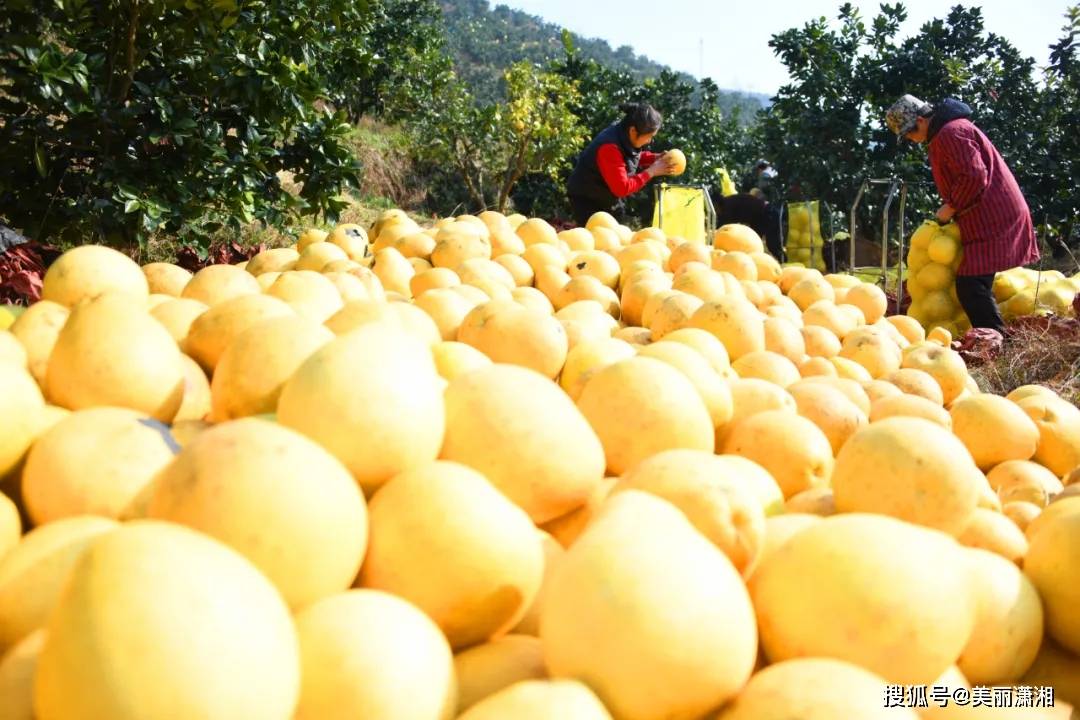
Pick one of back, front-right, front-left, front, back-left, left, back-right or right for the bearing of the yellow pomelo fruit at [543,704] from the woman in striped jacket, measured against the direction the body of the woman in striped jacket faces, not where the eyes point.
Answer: left

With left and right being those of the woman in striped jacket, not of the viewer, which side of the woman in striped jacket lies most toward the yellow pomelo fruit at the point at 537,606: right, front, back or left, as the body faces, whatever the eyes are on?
left

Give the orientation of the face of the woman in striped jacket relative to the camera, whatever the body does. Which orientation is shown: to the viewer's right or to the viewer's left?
to the viewer's left

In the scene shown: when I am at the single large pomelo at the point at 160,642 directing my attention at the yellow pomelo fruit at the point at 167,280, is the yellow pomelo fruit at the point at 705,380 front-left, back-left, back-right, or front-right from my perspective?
front-right

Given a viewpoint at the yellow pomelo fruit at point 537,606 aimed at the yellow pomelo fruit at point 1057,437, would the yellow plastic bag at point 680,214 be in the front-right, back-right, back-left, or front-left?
front-left

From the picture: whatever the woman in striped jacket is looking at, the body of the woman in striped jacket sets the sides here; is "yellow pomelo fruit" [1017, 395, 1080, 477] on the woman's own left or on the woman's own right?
on the woman's own left

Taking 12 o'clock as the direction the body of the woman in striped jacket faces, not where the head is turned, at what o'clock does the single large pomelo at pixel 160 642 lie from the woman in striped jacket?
The single large pomelo is roughly at 9 o'clock from the woman in striped jacket.

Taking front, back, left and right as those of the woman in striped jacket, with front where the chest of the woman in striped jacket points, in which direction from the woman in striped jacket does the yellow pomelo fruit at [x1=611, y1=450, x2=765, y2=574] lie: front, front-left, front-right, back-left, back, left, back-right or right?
left

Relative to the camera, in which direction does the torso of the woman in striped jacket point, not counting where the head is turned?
to the viewer's left

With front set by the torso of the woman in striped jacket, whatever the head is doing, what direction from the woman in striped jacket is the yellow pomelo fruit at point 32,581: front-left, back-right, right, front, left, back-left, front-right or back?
left

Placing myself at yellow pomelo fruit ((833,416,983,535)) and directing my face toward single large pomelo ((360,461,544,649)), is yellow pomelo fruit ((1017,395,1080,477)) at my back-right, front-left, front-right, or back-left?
back-right

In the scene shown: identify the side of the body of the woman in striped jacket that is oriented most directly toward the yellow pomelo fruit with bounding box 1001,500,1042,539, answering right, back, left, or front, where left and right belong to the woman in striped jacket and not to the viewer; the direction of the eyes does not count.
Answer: left
